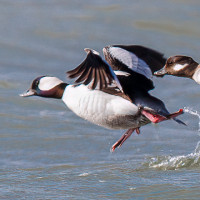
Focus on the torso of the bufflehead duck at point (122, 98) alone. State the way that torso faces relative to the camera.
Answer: to the viewer's left
